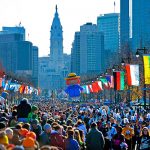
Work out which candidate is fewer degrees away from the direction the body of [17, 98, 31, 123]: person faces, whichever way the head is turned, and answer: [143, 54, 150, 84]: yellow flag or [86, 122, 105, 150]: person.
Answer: the yellow flag

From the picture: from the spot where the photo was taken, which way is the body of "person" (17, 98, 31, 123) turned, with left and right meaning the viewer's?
facing away from the viewer

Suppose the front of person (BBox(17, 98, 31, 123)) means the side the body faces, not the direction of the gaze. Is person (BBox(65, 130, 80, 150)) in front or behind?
behind

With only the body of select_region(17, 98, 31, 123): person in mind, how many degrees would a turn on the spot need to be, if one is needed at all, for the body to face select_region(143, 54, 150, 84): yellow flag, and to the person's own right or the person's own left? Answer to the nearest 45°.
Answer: approximately 45° to the person's own right

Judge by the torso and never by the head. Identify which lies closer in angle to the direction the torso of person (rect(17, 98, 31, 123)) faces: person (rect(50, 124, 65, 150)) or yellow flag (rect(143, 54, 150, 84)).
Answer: the yellow flag

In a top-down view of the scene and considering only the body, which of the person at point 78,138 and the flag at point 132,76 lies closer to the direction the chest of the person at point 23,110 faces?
the flag

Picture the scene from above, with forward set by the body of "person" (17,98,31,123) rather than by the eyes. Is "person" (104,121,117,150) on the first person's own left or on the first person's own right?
on the first person's own right

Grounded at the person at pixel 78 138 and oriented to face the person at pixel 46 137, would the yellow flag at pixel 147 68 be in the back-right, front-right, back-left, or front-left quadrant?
back-right

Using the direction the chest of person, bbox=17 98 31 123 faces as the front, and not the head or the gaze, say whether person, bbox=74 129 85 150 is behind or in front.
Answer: behind

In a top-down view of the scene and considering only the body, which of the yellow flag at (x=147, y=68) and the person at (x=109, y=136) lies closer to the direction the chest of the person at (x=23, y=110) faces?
the yellow flag
